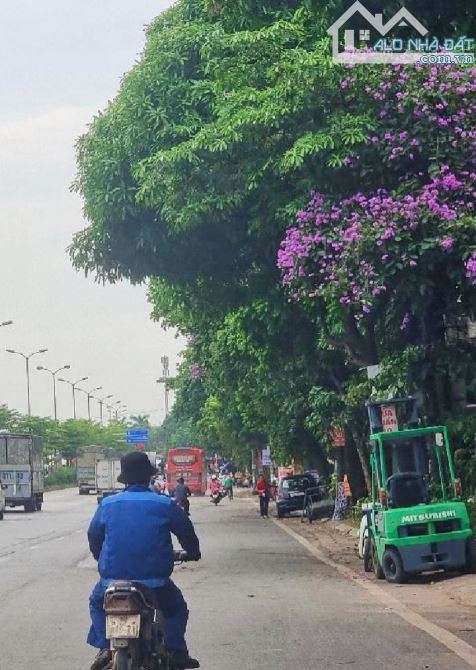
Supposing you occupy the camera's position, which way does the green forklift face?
facing away from the viewer and to the left of the viewer

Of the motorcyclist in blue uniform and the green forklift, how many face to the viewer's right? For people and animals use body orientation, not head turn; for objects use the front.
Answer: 0

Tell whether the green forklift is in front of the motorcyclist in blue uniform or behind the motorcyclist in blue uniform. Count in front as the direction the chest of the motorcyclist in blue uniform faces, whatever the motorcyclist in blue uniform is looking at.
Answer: in front

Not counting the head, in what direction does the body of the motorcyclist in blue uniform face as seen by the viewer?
away from the camera

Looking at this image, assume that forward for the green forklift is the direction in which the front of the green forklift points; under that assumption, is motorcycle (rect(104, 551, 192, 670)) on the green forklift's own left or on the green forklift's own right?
on the green forklift's own left

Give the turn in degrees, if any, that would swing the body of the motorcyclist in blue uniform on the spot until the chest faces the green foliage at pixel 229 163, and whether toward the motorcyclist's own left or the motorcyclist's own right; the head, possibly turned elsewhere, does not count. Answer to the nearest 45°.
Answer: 0° — they already face it
